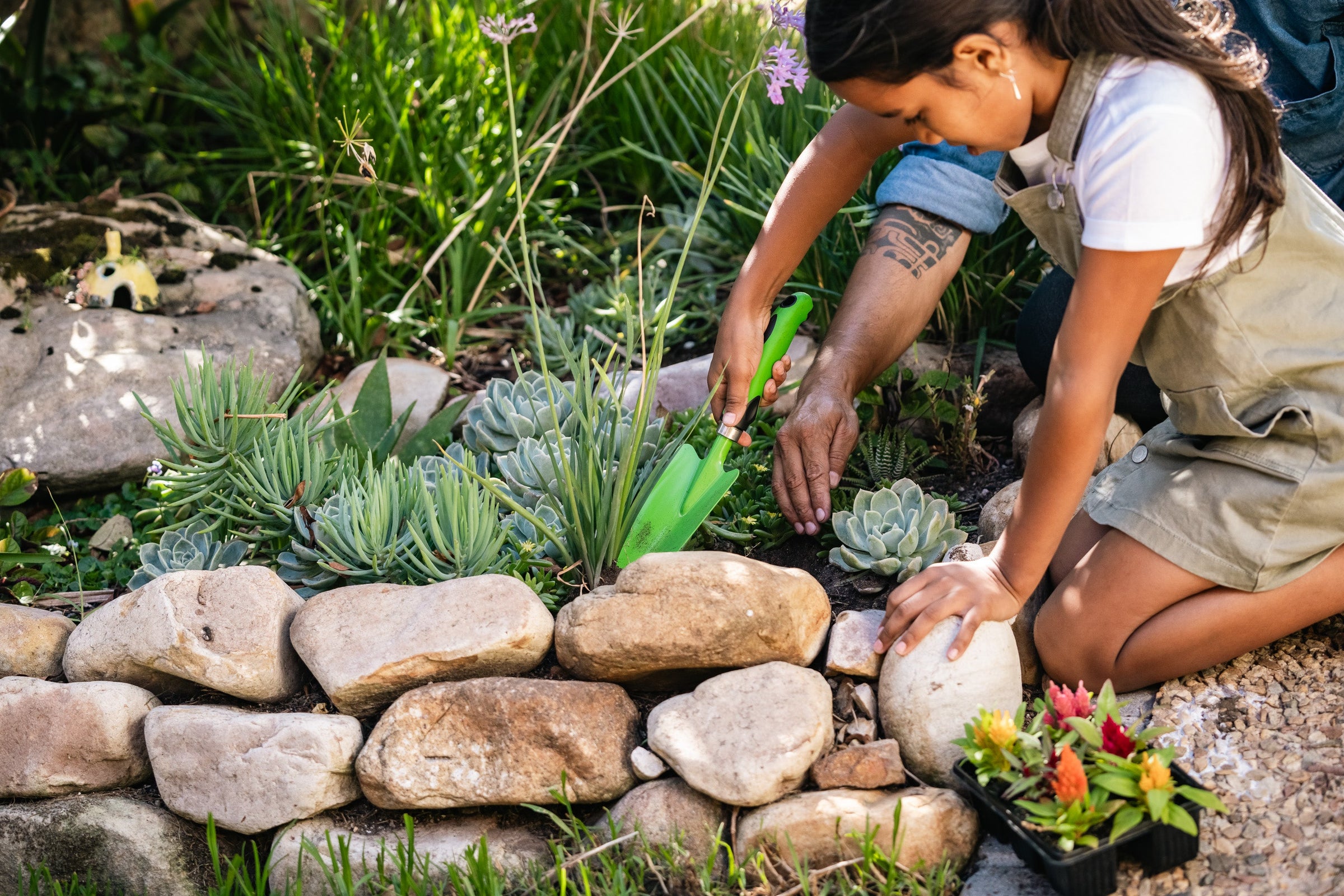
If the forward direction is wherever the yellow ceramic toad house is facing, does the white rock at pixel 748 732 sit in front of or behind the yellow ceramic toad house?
in front

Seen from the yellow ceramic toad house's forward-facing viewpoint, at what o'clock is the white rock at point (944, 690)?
The white rock is roughly at 11 o'clock from the yellow ceramic toad house.

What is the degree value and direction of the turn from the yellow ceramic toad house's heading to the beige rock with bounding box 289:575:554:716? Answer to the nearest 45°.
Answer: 0° — it already faces it

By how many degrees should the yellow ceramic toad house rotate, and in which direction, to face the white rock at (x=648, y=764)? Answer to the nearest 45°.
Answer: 0° — it already faces it

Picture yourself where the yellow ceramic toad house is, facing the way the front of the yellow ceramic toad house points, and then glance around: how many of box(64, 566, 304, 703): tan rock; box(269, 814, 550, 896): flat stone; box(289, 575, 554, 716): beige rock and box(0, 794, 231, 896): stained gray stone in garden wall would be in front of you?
4

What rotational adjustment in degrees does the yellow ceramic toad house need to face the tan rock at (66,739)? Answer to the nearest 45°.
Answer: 0° — it already faces it

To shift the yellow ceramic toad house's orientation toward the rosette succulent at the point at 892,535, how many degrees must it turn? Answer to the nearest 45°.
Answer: approximately 45° to its left

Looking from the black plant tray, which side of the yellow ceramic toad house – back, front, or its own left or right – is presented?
front

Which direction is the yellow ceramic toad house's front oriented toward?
toward the camera
